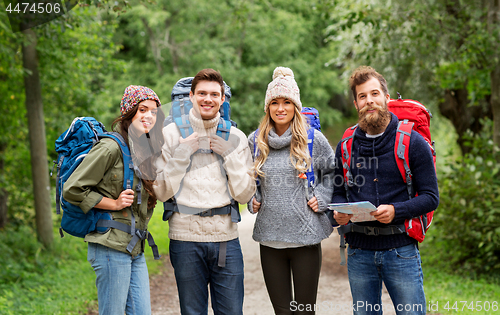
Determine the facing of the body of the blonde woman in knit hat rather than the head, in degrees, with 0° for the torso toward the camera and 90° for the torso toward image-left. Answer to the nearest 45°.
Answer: approximately 0°

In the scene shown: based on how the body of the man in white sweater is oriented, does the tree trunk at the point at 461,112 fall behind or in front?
behind

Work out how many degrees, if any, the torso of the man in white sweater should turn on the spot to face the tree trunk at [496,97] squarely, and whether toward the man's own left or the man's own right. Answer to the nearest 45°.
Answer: approximately 135° to the man's own left

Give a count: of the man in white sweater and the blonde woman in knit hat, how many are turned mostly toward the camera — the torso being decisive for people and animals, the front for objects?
2

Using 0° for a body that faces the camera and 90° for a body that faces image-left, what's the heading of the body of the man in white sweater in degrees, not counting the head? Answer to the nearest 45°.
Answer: approximately 0°
